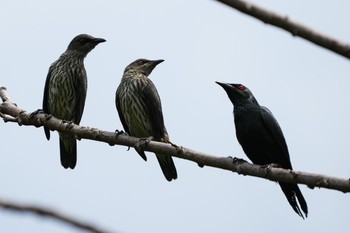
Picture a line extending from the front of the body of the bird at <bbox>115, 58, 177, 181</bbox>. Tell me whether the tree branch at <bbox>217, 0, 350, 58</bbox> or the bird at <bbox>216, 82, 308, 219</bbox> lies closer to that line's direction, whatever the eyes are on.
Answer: the tree branch

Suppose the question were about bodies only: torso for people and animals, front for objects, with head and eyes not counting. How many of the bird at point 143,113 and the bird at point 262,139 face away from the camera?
0

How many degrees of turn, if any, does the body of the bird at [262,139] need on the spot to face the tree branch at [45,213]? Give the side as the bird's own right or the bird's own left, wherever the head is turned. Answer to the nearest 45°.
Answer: approximately 45° to the bird's own left

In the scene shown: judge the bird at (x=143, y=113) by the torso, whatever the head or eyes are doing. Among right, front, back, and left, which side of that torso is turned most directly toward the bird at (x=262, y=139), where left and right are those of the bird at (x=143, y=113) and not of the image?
left

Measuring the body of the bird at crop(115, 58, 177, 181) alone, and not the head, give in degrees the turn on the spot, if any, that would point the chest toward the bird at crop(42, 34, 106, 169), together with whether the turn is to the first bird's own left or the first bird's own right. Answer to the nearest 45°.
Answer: approximately 90° to the first bird's own right

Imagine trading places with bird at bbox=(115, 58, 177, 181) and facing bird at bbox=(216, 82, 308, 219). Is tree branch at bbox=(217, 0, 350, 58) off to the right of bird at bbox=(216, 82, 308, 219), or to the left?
right

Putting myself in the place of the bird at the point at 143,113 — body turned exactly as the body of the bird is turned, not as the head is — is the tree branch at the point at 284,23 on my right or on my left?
on my left

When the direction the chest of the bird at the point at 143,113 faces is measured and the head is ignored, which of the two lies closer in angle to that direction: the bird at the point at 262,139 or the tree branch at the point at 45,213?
the tree branch

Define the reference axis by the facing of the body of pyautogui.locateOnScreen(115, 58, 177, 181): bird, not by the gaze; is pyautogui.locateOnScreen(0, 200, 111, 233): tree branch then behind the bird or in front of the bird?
in front

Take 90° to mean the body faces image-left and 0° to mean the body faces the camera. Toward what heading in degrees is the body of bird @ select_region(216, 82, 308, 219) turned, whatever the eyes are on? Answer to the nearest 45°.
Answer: approximately 45°

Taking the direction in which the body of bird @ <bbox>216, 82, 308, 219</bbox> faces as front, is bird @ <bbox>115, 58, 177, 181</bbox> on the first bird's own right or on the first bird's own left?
on the first bird's own right
